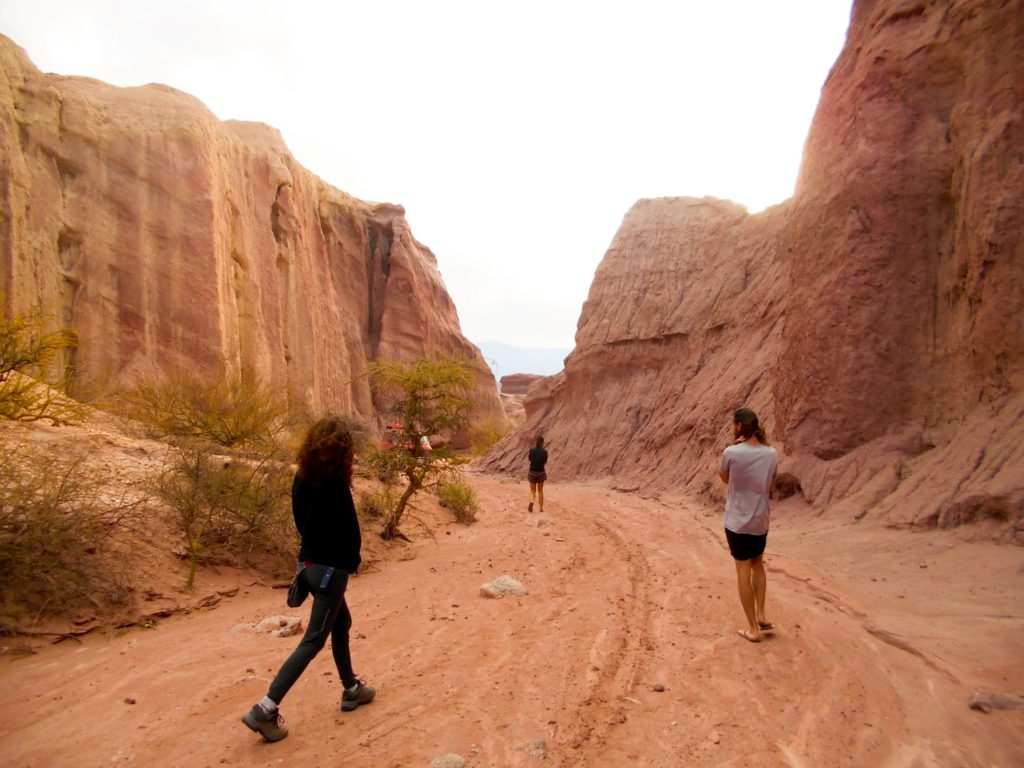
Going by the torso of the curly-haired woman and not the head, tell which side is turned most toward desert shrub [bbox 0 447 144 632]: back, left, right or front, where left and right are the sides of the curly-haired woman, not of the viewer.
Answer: left

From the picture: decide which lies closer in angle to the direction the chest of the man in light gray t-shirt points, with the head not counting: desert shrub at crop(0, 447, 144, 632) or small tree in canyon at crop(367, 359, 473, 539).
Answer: the small tree in canyon

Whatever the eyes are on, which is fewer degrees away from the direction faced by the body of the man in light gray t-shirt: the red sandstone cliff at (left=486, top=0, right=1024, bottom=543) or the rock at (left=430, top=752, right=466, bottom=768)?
the red sandstone cliff

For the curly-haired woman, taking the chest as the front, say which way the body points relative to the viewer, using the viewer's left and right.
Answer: facing away from the viewer and to the right of the viewer

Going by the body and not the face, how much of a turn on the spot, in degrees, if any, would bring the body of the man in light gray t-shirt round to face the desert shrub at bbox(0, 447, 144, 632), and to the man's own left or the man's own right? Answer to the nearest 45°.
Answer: approximately 45° to the man's own left

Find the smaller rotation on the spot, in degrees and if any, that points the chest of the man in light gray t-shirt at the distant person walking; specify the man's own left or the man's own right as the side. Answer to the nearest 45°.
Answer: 0° — they already face them

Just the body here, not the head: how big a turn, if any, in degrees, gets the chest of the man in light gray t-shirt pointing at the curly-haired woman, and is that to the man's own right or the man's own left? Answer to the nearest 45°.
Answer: approximately 90° to the man's own left

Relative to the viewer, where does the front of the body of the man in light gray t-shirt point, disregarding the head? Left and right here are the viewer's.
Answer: facing away from the viewer and to the left of the viewer

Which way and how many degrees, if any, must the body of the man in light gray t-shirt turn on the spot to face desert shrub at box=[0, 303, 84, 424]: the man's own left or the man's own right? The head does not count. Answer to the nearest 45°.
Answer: approximately 45° to the man's own left

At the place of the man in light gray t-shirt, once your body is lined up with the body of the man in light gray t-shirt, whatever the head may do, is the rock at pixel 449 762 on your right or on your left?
on your left

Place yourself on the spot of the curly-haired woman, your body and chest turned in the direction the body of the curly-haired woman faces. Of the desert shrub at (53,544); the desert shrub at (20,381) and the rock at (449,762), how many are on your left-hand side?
2
